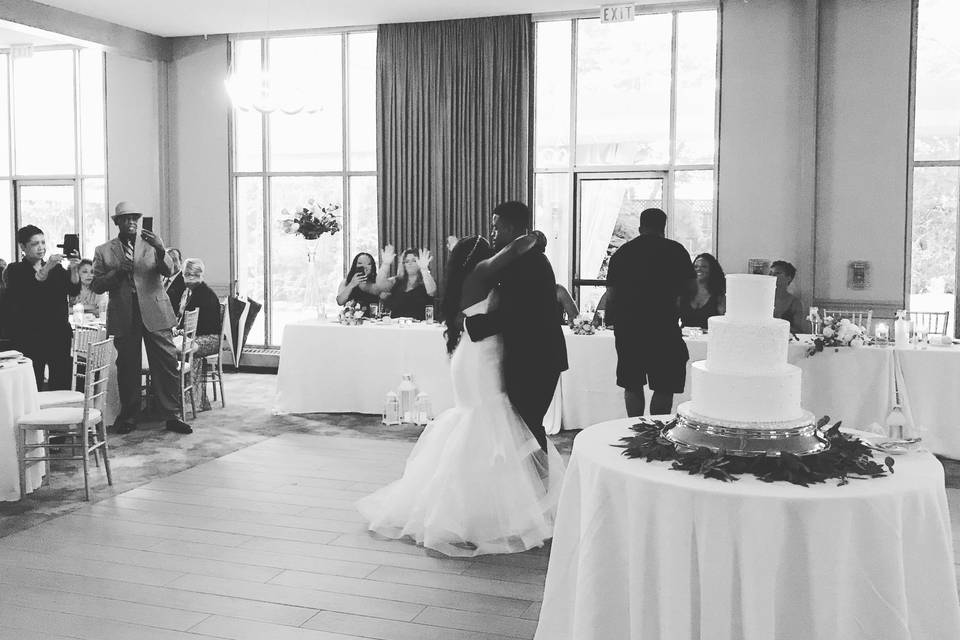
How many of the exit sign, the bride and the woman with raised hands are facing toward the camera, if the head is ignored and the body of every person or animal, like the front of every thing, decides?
2

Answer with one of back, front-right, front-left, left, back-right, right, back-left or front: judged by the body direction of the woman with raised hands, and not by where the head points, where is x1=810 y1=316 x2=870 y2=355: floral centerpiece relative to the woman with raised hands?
front-left

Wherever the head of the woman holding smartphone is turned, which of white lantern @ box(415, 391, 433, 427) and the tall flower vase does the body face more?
the white lantern

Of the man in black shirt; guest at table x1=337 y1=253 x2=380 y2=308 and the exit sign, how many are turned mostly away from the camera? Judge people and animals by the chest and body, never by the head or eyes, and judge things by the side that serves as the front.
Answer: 1

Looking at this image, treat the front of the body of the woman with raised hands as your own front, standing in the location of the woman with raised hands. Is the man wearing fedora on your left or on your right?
on your right

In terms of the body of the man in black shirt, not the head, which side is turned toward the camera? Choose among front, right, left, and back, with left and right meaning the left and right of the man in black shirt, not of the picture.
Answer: back

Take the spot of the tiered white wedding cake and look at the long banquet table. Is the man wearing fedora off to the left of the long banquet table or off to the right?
left

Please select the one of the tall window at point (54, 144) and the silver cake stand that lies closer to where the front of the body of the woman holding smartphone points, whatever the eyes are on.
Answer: the silver cake stand

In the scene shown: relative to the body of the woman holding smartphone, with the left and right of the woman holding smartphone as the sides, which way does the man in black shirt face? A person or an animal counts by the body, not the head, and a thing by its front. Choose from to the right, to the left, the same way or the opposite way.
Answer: to the left

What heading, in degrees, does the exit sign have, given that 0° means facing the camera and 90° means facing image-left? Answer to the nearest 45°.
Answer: approximately 0°

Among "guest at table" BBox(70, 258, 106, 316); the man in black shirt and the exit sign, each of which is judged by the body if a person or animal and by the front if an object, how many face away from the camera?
1

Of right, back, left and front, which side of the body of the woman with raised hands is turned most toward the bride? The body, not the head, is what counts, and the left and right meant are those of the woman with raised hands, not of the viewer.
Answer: front

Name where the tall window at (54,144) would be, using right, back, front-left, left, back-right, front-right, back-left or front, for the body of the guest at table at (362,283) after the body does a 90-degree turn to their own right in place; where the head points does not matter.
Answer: front-right

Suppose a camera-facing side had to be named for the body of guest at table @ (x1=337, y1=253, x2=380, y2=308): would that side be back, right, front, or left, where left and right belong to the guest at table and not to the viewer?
front
